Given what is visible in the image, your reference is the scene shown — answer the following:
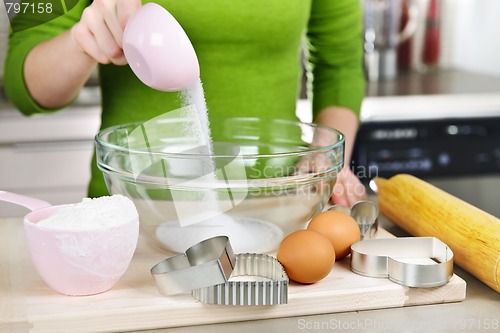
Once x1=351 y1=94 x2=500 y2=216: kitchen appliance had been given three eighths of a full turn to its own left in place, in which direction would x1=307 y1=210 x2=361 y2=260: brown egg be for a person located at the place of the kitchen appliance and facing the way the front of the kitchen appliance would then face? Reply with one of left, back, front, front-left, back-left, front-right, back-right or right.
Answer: back-right

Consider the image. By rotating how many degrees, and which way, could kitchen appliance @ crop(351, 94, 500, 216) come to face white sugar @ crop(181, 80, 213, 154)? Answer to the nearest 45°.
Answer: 0° — it already faces it

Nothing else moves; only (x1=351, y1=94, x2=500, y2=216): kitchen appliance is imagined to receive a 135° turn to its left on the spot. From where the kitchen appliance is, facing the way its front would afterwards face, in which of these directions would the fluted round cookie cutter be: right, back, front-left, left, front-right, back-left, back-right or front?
back-right

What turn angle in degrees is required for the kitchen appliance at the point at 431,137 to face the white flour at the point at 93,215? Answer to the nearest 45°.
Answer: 0° — it already faces it

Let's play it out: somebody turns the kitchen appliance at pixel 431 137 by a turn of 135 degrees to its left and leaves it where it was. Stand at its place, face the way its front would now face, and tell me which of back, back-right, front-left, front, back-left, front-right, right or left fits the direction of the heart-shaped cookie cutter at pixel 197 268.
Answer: back-right

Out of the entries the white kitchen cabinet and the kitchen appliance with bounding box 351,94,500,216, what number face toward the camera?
2

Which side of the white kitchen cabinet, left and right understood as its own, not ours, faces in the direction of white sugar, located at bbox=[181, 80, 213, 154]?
front

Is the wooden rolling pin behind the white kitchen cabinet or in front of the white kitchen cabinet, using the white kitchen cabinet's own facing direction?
in front

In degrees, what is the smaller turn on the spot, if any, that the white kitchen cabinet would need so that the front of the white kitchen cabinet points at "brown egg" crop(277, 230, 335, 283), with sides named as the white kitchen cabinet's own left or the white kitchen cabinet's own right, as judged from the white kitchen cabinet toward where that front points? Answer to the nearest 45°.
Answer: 0° — it already faces it

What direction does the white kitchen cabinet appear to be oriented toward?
toward the camera

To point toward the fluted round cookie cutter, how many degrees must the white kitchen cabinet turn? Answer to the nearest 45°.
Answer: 0° — it already faces it

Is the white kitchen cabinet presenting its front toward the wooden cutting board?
yes

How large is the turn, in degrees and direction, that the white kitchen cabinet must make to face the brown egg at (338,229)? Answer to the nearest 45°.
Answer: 0° — it already faces it

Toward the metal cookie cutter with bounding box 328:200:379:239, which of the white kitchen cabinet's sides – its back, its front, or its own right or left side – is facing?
front

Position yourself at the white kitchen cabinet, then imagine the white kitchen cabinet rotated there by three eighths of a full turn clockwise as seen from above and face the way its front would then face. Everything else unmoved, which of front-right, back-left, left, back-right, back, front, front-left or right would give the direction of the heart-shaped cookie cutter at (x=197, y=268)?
back-left

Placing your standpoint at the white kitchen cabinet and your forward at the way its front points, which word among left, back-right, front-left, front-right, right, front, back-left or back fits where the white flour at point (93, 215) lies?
front

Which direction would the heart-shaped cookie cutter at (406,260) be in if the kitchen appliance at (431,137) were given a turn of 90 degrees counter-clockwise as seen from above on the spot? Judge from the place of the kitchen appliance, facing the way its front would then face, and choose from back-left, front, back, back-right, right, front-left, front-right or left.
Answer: right
